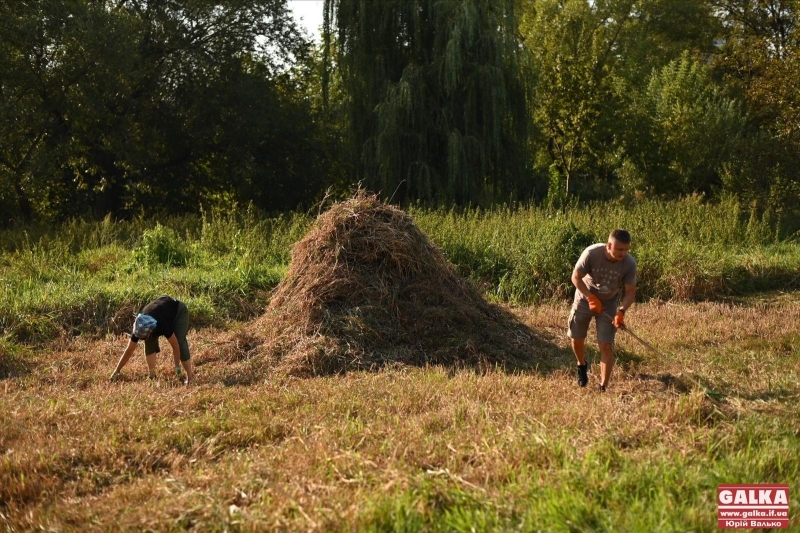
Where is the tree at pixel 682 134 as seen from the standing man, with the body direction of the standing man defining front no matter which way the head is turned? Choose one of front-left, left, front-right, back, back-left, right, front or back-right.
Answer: back-left

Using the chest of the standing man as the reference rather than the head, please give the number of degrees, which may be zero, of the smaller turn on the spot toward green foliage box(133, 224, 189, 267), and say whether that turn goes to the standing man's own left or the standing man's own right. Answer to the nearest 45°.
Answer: approximately 180°

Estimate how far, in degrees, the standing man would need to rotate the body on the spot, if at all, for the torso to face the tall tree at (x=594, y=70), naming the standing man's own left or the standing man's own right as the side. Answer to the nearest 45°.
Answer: approximately 135° to the standing man's own left

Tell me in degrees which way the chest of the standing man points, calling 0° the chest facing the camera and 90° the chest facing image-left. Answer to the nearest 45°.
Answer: approximately 315°

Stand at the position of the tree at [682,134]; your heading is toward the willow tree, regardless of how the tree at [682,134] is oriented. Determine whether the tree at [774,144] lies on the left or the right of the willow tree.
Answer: left

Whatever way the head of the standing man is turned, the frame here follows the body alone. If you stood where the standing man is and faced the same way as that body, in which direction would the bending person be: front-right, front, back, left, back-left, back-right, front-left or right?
back-right

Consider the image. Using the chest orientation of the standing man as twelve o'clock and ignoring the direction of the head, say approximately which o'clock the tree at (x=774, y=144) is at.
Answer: The tree is roughly at 8 o'clock from the standing man.

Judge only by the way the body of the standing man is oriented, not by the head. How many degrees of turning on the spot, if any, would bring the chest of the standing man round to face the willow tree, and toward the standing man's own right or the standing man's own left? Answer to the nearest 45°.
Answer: approximately 135° to the standing man's own left
